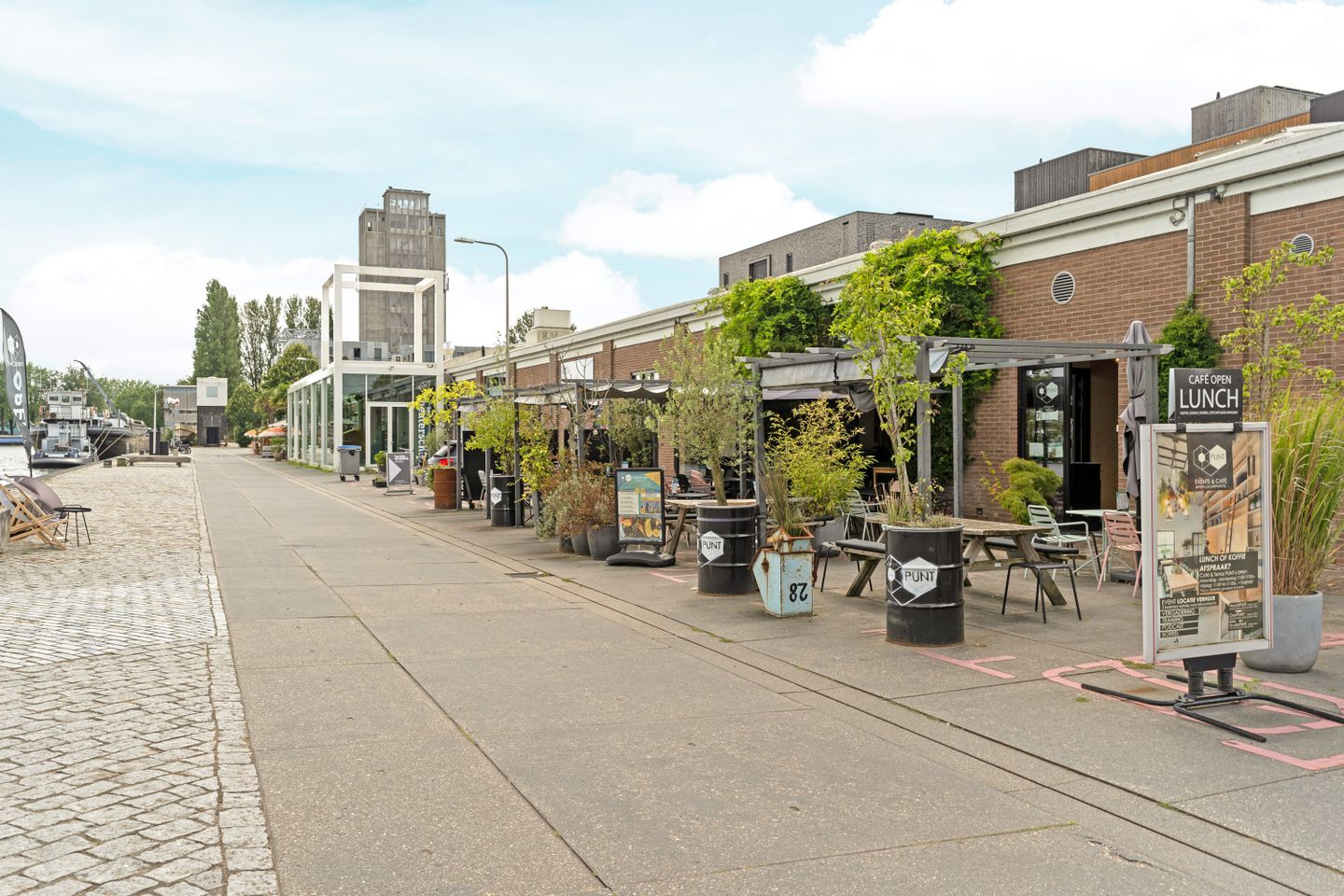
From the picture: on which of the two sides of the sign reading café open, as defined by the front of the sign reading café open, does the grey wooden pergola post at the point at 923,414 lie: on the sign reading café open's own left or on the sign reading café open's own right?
on the sign reading café open's own right

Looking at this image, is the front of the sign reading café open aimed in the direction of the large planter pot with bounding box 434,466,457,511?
no

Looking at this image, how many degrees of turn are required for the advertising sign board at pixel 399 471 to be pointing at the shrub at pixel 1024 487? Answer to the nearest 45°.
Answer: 0° — it already faces it

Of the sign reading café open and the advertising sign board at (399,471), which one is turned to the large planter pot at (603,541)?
the advertising sign board

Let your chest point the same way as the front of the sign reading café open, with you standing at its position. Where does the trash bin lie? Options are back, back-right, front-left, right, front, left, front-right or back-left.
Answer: back-right

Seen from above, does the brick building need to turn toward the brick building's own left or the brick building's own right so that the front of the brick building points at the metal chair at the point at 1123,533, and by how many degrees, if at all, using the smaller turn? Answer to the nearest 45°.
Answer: approximately 45° to the brick building's own left

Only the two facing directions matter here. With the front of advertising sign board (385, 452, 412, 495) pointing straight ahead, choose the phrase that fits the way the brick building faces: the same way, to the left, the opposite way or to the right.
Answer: to the right

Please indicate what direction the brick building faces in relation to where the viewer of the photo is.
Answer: facing the viewer and to the left of the viewer

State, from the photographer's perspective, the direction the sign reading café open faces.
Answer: facing the viewer

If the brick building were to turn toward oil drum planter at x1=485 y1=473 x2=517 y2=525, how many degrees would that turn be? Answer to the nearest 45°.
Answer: approximately 45° to its right

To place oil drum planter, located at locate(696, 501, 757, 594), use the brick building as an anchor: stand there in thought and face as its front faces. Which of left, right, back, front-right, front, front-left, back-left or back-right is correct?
front

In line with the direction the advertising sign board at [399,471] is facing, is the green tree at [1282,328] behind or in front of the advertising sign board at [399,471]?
in front

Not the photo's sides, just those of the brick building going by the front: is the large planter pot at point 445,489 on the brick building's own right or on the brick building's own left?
on the brick building's own right

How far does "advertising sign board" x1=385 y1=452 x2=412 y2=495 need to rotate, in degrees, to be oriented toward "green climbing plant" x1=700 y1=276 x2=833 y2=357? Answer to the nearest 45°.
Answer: approximately 45° to its left

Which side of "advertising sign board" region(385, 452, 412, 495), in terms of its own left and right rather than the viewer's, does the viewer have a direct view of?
front

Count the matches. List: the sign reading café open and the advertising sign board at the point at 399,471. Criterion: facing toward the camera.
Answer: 2
